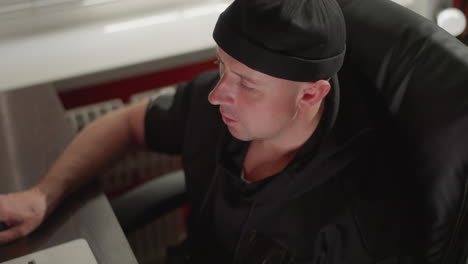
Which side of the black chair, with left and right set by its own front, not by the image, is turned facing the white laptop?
front

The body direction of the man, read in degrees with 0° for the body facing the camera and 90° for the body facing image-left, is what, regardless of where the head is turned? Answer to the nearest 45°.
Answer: approximately 45°

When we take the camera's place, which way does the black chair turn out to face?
facing the viewer and to the left of the viewer
